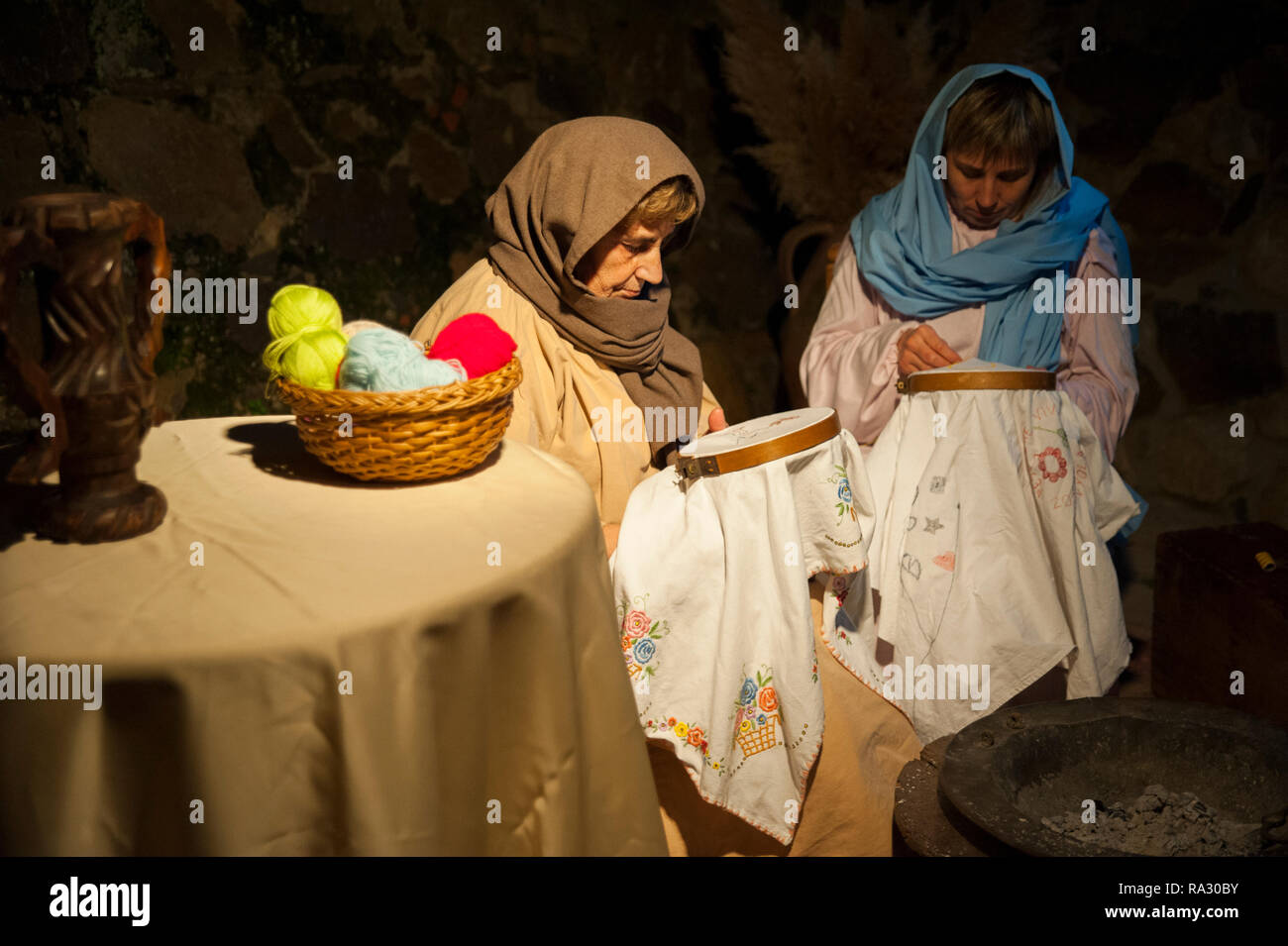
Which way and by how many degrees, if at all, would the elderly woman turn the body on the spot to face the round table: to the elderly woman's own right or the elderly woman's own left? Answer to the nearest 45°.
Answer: approximately 45° to the elderly woman's own right

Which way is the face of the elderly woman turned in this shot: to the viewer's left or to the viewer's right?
to the viewer's right

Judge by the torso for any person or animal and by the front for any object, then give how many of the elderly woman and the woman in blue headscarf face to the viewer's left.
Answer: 0

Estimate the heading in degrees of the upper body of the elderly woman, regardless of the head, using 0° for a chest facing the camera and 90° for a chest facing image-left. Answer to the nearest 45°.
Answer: approximately 315°

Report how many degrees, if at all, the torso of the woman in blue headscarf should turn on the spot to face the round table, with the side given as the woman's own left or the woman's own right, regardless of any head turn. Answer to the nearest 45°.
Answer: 0° — they already face it

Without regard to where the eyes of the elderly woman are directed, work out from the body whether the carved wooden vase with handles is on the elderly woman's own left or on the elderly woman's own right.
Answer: on the elderly woman's own right

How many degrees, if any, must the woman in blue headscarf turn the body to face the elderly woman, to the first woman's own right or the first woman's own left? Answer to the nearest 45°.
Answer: approximately 45° to the first woman's own right
